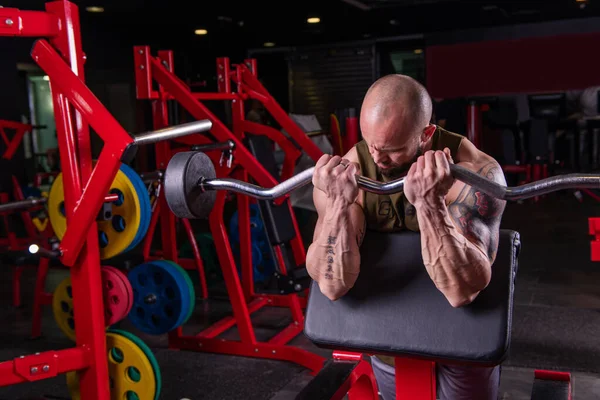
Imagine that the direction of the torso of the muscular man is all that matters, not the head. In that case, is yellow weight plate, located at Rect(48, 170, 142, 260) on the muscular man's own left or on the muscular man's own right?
on the muscular man's own right

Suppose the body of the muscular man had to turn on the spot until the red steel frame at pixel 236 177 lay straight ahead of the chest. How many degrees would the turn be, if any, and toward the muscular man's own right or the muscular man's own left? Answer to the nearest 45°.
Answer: approximately 135° to the muscular man's own right

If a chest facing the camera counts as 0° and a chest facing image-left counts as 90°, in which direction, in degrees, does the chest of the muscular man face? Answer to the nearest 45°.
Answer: approximately 0°

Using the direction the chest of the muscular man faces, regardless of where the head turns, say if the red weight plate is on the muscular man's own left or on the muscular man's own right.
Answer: on the muscular man's own right

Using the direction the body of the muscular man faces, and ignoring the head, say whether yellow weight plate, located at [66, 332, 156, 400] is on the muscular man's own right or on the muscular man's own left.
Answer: on the muscular man's own right

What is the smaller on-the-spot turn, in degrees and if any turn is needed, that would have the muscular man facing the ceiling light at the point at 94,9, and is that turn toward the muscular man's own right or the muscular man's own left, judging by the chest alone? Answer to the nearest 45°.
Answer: approximately 135° to the muscular man's own right

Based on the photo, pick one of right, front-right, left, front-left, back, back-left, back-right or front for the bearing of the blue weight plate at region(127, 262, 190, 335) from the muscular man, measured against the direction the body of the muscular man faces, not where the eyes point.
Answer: back-right

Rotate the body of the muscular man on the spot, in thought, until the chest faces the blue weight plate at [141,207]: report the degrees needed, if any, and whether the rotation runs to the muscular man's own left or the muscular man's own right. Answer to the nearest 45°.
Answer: approximately 135° to the muscular man's own right

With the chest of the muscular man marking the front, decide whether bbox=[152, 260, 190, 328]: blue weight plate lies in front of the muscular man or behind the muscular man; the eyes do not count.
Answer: behind
